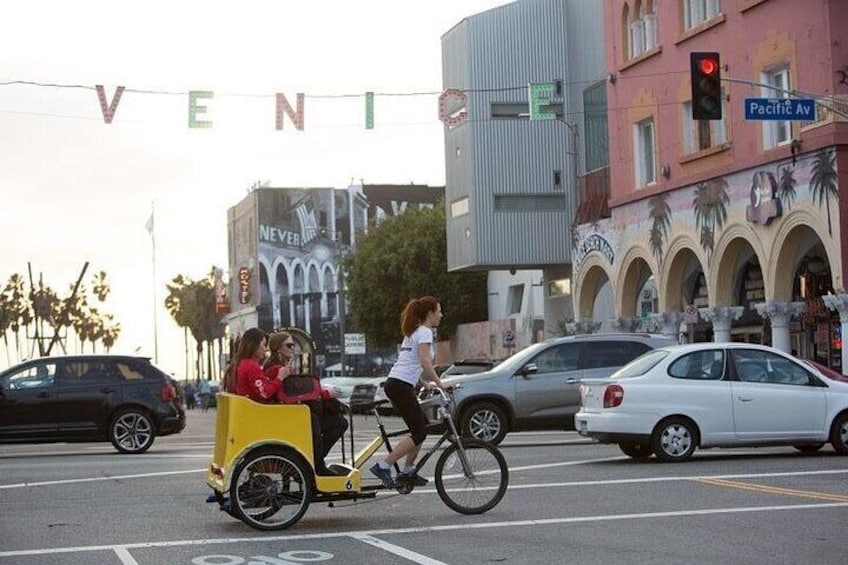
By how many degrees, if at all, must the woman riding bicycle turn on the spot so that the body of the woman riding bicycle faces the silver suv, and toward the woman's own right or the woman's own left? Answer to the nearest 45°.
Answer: approximately 90° to the woman's own left

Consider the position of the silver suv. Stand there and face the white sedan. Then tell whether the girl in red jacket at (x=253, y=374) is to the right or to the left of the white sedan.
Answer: right

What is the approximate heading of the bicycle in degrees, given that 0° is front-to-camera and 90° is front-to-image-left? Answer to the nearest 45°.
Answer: approximately 270°

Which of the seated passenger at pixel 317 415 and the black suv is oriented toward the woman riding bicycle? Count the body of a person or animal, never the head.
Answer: the seated passenger

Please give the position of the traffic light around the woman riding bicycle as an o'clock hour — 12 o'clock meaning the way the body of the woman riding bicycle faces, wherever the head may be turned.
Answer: The traffic light is roughly at 10 o'clock from the woman riding bicycle.

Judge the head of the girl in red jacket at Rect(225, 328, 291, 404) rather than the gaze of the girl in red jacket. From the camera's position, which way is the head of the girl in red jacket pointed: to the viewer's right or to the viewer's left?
to the viewer's right

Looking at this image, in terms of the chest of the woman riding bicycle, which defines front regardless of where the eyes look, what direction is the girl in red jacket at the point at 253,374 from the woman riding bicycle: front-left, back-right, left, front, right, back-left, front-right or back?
back

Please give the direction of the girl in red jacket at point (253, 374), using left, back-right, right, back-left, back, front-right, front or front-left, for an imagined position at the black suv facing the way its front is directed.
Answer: left

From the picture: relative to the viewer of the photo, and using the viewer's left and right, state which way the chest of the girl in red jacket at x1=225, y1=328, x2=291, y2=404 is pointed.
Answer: facing to the right of the viewer

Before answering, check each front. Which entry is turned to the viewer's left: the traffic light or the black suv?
the black suv

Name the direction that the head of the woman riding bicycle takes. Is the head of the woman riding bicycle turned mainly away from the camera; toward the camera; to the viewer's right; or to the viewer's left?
to the viewer's right

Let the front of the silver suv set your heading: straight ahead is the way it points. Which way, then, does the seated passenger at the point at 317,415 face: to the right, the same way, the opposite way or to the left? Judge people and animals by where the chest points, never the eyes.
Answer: the opposite way
